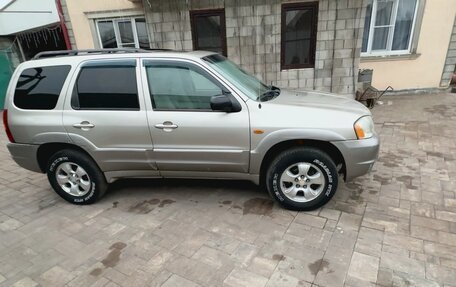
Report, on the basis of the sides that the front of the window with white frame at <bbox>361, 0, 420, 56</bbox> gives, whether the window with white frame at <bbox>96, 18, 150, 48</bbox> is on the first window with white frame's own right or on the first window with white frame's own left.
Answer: on the first window with white frame's own right

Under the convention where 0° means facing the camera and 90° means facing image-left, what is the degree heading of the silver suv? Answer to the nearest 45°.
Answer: approximately 270°

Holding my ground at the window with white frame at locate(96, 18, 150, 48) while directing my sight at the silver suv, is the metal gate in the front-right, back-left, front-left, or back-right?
back-right

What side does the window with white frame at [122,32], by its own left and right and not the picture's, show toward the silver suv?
front

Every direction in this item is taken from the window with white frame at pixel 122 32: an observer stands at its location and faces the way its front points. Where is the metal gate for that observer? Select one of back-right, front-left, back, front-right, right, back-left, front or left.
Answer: back-right

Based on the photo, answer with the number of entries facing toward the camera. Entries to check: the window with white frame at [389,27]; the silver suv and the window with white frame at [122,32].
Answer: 2

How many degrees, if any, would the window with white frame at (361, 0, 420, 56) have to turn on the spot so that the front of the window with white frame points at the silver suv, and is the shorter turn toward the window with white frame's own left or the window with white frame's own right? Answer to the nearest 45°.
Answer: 0° — it already faces it

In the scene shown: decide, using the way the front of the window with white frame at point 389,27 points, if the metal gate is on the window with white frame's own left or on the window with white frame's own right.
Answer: on the window with white frame's own right

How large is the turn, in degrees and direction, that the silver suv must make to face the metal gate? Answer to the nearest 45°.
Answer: approximately 135° to its left

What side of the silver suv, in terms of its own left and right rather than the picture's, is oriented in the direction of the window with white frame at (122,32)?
left

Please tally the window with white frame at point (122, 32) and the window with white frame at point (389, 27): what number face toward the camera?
2
